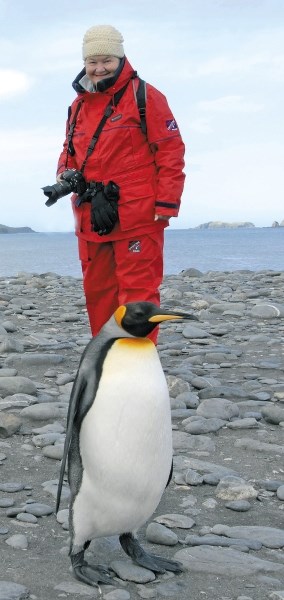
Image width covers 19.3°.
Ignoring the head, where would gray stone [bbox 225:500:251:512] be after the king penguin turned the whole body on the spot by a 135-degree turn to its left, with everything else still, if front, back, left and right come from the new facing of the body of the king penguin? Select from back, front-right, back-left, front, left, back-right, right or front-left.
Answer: front-right

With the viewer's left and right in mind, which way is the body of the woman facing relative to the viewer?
facing the viewer and to the left of the viewer

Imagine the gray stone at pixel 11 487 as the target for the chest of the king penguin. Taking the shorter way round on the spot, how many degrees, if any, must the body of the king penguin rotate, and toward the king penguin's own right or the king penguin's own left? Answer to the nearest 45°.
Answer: approximately 180°

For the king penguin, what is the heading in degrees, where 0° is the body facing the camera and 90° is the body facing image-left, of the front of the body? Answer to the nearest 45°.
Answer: approximately 315°

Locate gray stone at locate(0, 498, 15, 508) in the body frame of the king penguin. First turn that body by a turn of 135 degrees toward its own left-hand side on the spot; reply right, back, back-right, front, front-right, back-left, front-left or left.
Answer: front-left

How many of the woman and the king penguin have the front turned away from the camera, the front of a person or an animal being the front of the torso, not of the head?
0

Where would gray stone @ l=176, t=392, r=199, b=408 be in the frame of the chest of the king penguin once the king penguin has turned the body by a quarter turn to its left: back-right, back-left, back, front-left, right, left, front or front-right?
front-left
